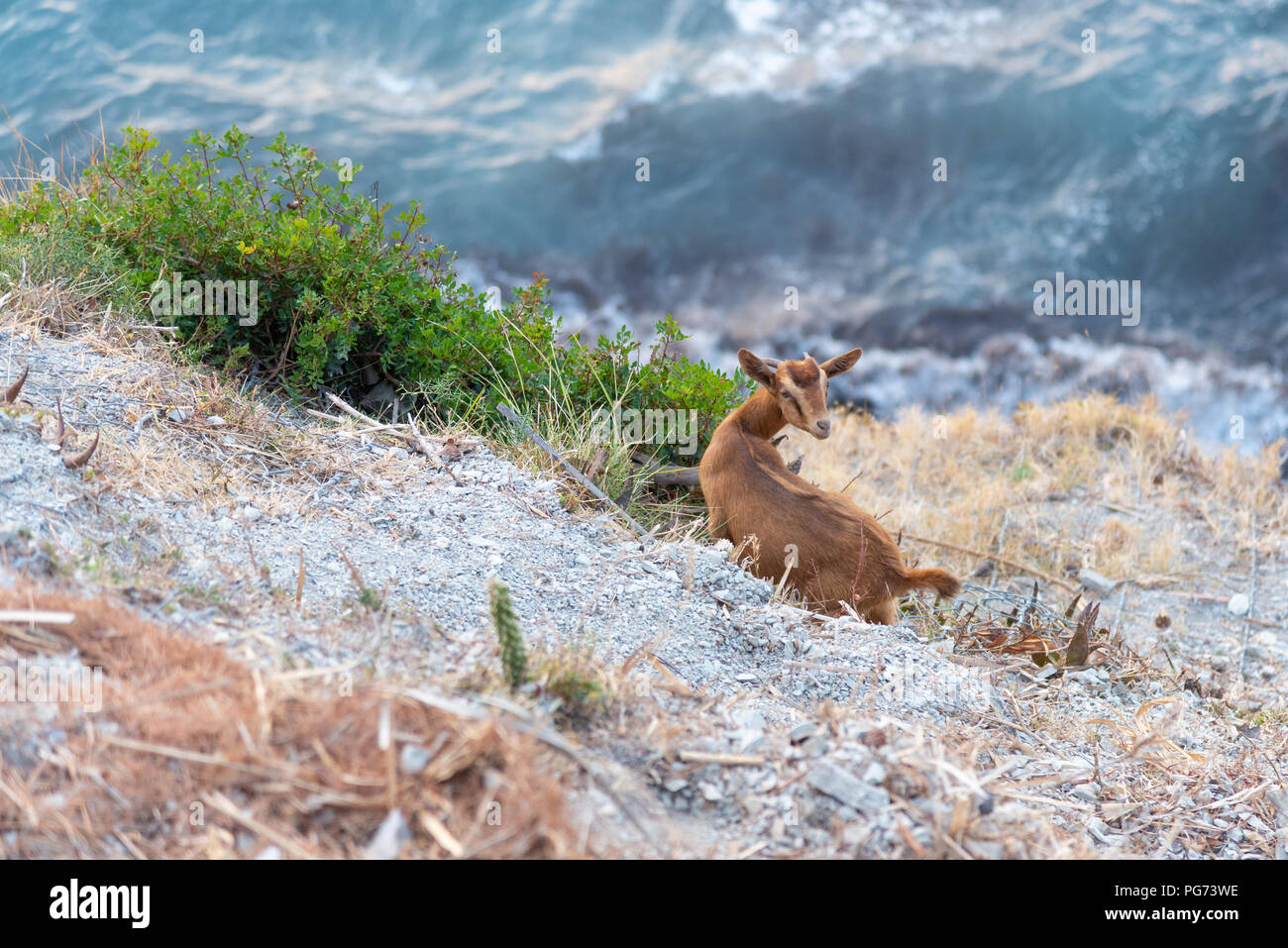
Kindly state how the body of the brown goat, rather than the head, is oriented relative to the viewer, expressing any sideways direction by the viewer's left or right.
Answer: facing away from the viewer and to the left of the viewer

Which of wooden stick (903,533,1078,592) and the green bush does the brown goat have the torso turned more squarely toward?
the green bush

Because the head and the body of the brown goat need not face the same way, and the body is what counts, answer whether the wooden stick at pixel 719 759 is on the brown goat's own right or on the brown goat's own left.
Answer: on the brown goat's own left

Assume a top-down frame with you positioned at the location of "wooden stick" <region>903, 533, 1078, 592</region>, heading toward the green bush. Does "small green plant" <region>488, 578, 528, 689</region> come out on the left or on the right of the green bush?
left

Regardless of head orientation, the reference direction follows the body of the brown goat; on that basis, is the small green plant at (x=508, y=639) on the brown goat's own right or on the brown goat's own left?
on the brown goat's own left

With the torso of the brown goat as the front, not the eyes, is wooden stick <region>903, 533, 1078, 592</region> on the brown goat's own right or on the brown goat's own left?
on the brown goat's own right
